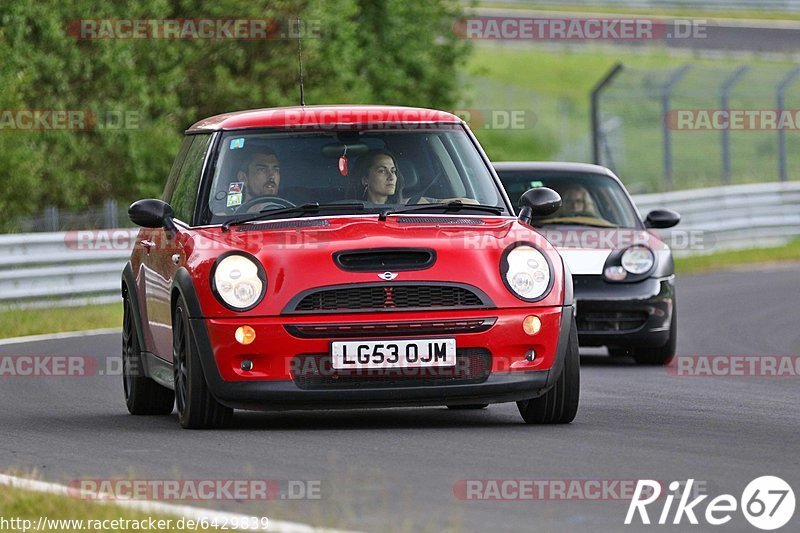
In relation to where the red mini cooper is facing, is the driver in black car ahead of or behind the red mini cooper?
behind

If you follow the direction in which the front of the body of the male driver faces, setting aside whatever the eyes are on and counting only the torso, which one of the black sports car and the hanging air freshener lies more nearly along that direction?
the hanging air freshener

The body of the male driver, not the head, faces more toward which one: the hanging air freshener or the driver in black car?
the hanging air freshener

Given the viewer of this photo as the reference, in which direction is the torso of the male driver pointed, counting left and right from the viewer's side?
facing the viewer and to the right of the viewer

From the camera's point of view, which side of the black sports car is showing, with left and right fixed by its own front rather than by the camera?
front

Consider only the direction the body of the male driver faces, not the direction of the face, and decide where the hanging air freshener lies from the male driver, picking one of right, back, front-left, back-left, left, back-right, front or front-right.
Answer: front-left

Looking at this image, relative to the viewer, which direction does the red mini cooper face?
toward the camera

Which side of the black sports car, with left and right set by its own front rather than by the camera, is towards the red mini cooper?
front
